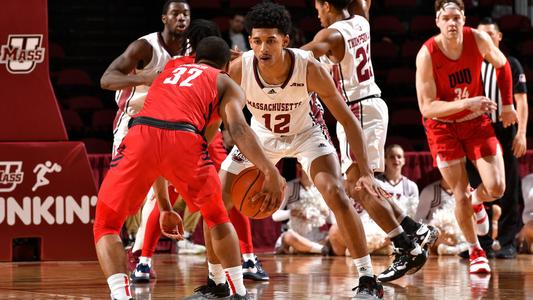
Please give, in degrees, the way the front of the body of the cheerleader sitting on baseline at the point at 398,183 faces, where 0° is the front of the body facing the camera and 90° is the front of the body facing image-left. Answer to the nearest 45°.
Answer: approximately 0°

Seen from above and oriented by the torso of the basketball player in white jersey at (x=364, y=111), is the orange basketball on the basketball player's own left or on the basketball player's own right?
on the basketball player's own left

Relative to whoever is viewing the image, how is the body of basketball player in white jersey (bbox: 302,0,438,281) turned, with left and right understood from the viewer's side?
facing away from the viewer and to the left of the viewer

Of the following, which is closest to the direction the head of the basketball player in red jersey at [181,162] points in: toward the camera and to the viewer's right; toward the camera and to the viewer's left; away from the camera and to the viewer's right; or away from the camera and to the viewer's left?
away from the camera and to the viewer's right

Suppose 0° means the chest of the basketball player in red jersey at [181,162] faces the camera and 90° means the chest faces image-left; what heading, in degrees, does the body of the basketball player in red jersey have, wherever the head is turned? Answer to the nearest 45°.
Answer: approximately 180°

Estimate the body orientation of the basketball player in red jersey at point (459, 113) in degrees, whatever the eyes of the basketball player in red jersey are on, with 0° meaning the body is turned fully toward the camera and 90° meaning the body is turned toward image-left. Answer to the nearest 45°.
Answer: approximately 0°

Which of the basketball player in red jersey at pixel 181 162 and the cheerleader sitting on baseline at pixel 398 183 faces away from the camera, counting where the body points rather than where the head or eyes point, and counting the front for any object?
the basketball player in red jersey

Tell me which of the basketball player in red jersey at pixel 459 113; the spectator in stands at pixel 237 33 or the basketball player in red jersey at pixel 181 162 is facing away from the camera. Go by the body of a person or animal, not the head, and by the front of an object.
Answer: the basketball player in red jersey at pixel 181 162

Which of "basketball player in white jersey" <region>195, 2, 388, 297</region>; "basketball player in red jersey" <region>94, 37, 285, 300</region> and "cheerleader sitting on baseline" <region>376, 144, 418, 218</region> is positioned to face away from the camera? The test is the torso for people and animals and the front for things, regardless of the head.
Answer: the basketball player in red jersey

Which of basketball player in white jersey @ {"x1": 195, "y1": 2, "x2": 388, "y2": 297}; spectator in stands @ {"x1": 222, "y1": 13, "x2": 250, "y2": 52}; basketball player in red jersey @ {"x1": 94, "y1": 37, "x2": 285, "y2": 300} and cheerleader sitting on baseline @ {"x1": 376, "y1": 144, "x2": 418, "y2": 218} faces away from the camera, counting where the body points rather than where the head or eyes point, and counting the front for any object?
the basketball player in red jersey

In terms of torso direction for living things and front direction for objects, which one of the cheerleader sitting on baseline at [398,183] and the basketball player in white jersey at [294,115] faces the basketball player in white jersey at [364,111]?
the cheerleader sitting on baseline

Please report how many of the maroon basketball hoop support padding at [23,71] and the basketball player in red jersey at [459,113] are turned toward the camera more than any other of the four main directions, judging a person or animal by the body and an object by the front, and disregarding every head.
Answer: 2
